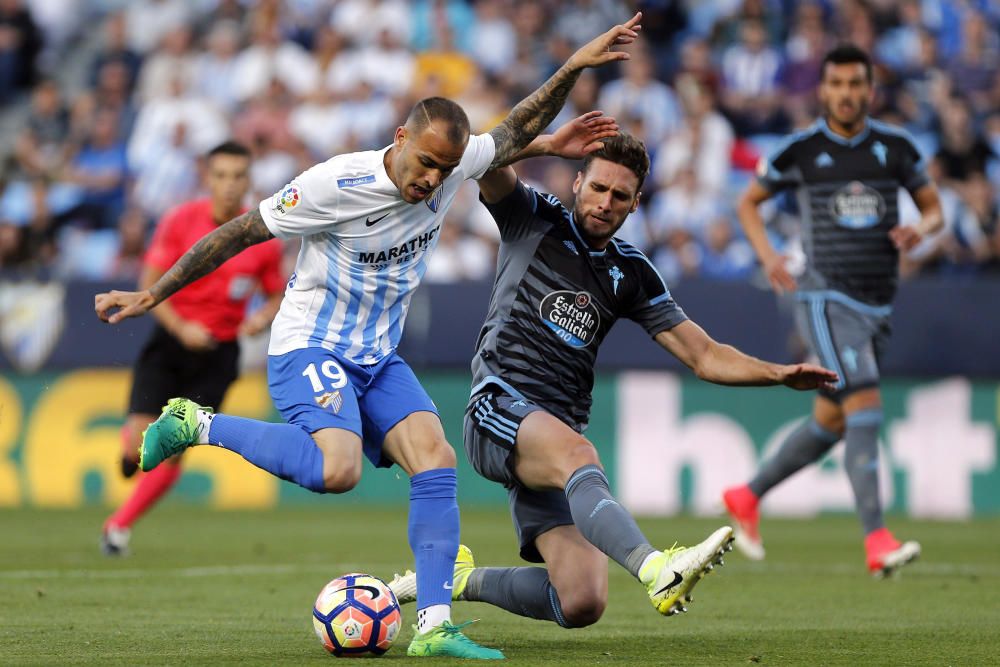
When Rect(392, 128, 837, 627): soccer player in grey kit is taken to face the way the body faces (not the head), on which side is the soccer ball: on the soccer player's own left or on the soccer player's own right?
on the soccer player's own right

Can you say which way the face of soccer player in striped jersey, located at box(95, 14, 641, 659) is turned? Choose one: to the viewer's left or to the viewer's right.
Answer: to the viewer's right

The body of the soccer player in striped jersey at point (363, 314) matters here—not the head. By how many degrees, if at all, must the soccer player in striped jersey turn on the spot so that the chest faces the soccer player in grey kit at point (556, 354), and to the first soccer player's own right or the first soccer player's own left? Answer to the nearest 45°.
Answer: approximately 45° to the first soccer player's own left

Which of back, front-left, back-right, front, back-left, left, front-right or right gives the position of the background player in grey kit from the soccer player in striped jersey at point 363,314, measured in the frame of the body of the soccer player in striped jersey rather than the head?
left
